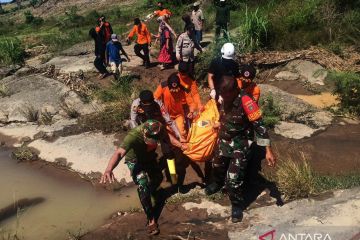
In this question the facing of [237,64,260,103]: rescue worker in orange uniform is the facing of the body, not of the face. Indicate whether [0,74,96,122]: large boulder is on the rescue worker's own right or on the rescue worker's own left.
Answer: on the rescue worker's own right

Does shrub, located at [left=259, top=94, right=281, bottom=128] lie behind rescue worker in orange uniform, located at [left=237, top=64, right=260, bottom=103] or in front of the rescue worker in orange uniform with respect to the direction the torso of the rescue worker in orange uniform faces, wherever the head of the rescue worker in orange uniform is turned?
behind

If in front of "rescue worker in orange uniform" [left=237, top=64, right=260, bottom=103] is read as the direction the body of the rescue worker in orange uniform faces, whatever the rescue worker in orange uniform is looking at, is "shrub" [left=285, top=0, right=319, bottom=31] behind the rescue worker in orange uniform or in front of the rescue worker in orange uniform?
behind

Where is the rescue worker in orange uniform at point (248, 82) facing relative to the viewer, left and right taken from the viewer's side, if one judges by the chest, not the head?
facing the viewer

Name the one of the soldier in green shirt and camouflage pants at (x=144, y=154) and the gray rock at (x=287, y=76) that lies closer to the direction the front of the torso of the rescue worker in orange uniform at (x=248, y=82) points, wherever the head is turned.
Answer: the soldier in green shirt and camouflage pants

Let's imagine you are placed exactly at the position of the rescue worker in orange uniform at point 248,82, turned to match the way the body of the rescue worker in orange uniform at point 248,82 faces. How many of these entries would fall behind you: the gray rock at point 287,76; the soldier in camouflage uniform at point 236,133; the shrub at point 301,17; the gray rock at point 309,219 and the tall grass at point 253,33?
3

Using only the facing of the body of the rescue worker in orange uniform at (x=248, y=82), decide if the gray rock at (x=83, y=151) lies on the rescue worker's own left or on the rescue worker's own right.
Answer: on the rescue worker's own right

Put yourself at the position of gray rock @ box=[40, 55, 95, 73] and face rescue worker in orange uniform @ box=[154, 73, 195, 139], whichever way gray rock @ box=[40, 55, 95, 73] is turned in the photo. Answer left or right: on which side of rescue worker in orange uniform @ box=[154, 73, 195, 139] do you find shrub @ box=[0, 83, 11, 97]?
right

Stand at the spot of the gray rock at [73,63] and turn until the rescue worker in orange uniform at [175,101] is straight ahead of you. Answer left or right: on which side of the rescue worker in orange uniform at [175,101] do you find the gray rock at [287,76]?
left

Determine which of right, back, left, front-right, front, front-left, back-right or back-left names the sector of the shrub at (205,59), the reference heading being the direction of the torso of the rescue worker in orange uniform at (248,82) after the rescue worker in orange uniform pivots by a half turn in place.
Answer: front

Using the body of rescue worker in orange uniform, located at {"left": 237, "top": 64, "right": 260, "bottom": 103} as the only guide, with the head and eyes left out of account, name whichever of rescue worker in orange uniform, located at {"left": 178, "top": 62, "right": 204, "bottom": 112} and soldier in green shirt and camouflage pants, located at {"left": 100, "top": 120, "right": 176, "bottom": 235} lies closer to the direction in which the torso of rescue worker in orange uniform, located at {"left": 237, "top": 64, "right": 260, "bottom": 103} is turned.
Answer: the soldier in green shirt and camouflage pants
